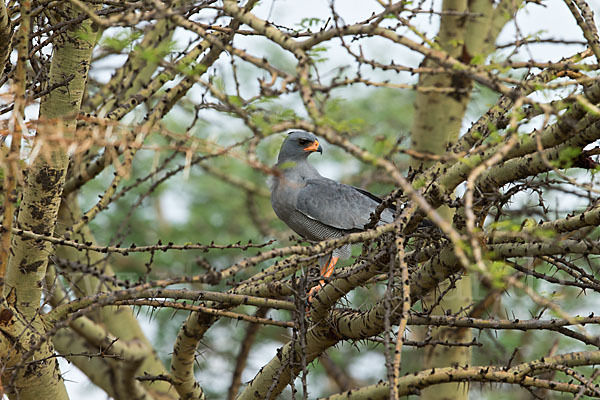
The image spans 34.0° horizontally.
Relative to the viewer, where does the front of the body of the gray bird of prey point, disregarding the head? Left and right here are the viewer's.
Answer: facing to the left of the viewer
